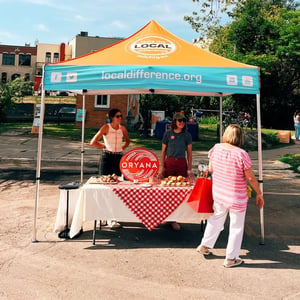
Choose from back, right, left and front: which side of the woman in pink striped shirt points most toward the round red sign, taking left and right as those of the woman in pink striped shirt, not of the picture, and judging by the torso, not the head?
left

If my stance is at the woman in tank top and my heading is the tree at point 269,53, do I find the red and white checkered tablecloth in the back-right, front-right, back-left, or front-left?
back-right

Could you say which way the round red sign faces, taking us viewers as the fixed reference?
facing the viewer

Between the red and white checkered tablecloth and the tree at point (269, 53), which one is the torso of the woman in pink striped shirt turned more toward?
the tree

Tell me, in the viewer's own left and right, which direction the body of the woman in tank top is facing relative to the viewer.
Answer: facing the viewer and to the right of the viewer

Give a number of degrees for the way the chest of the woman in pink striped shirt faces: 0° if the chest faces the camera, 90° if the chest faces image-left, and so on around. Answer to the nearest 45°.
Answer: approximately 225°

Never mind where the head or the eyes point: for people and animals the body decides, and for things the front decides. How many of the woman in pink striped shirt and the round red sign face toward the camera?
1
